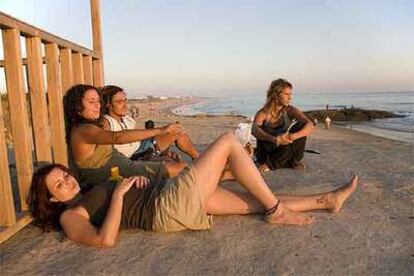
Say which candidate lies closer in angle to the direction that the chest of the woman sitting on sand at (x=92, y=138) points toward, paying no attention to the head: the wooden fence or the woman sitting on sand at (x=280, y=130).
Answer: the woman sitting on sand

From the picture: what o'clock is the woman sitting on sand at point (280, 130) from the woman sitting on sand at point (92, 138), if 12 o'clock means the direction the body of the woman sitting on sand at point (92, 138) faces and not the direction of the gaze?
the woman sitting on sand at point (280, 130) is roughly at 11 o'clock from the woman sitting on sand at point (92, 138).

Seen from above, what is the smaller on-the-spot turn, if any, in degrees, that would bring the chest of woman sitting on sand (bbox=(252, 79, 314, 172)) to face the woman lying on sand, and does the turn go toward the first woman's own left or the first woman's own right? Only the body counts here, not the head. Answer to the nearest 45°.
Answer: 0° — they already face them

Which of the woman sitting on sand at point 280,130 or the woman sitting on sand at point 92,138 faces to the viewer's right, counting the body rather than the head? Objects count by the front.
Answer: the woman sitting on sand at point 92,138

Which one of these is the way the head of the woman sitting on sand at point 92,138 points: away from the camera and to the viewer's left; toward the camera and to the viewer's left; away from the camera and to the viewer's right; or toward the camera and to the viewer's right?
toward the camera and to the viewer's right

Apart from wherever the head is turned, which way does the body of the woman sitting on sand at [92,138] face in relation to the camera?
to the viewer's right

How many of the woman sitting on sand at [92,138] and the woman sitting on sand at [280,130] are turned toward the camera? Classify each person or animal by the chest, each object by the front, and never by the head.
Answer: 1

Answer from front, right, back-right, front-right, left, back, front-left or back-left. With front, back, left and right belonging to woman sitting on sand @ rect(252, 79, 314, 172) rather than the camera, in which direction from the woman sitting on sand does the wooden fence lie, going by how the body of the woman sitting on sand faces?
front-right

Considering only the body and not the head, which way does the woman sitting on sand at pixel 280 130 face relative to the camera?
toward the camera

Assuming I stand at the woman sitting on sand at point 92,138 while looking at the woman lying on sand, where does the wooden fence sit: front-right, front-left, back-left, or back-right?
back-right

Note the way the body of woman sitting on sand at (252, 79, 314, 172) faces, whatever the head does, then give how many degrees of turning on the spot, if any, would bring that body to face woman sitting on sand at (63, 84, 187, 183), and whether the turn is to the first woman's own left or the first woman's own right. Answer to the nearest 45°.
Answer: approximately 45° to the first woman's own right
